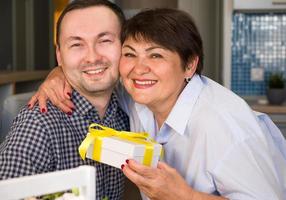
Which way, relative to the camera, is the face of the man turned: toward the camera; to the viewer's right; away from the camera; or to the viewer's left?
toward the camera

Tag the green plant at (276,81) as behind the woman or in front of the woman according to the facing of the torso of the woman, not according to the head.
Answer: behind

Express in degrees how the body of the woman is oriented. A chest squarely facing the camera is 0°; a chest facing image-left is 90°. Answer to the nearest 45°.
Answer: approximately 45°
